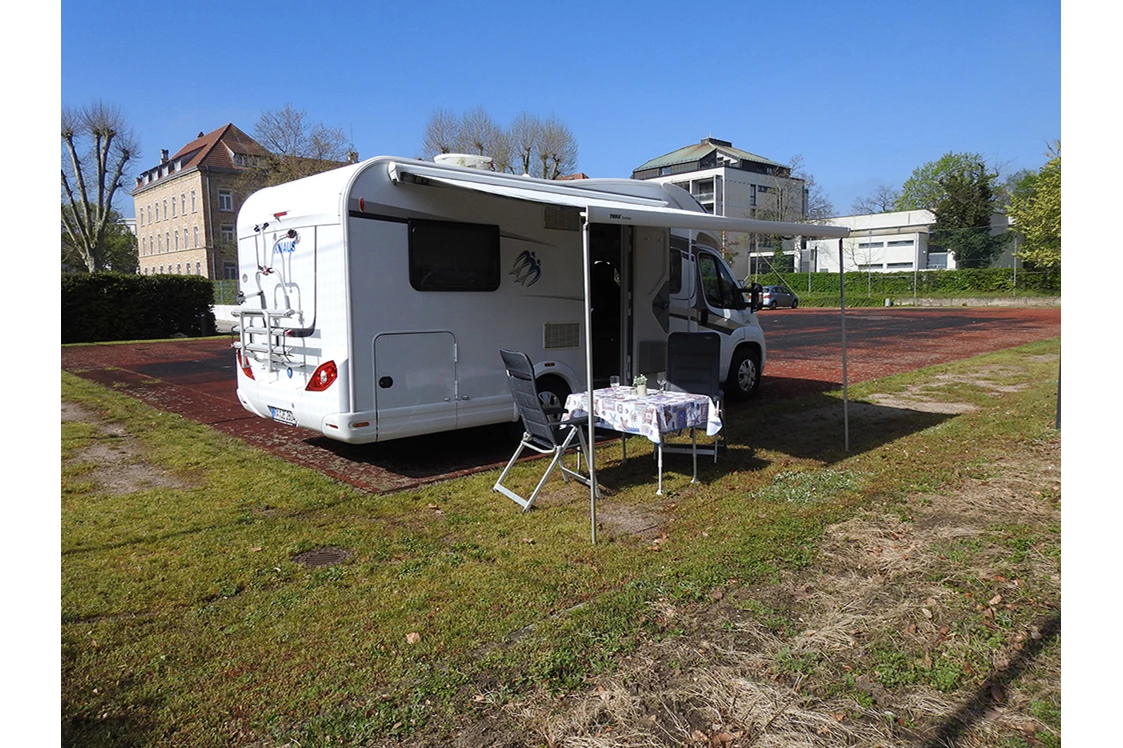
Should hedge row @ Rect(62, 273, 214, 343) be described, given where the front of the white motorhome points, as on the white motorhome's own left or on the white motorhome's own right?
on the white motorhome's own left

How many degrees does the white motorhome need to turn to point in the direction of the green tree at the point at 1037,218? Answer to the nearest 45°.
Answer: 0° — it already faces it

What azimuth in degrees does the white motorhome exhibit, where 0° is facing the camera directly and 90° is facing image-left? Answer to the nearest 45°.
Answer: approximately 225°

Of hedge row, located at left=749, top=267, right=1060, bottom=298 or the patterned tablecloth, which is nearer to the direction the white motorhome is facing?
the hedge row

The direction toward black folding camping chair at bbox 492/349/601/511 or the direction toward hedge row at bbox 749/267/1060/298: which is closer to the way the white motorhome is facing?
the hedge row

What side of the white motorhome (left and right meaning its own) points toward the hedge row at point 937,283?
front

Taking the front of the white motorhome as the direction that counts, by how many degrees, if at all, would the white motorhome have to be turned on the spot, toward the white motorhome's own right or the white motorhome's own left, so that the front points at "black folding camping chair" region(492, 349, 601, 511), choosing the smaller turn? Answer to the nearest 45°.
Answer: approximately 90° to the white motorhome's own right
